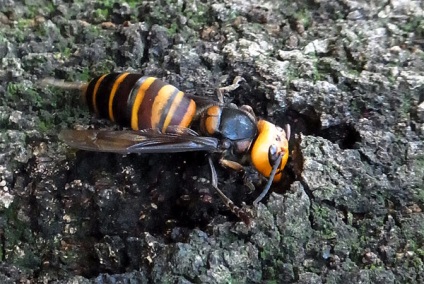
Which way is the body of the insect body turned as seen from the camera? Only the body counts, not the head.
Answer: to the viewer's right
